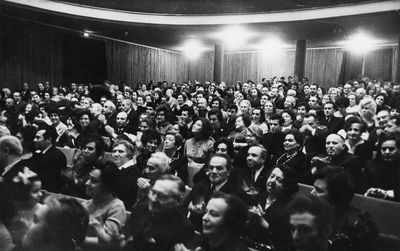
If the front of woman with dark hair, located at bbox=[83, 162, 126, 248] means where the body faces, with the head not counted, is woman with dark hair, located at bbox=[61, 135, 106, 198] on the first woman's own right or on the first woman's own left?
on the first woman's own right

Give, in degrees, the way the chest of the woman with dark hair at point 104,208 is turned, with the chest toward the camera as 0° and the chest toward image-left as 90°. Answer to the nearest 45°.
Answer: approximately 45°

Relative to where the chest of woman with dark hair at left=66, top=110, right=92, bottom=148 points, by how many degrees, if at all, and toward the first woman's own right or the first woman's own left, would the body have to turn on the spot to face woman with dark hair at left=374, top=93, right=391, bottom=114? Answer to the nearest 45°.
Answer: approximately 135° to the first woman's own left

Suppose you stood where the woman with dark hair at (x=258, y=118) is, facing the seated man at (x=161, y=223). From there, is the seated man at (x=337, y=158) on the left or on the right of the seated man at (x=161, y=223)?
left

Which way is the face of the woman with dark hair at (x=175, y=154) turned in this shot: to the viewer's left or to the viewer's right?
to the viewer's left

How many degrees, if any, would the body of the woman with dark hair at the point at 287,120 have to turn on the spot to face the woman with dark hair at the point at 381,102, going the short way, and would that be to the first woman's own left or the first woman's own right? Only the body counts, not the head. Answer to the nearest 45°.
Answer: approximately 180°

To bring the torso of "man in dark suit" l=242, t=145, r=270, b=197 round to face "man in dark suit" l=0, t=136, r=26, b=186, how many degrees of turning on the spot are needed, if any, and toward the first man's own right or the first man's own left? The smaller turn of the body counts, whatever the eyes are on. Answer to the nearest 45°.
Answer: approximately 45° to the first man's own right

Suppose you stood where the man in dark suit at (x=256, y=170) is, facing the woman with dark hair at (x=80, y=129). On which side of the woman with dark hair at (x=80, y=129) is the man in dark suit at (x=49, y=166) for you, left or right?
left
